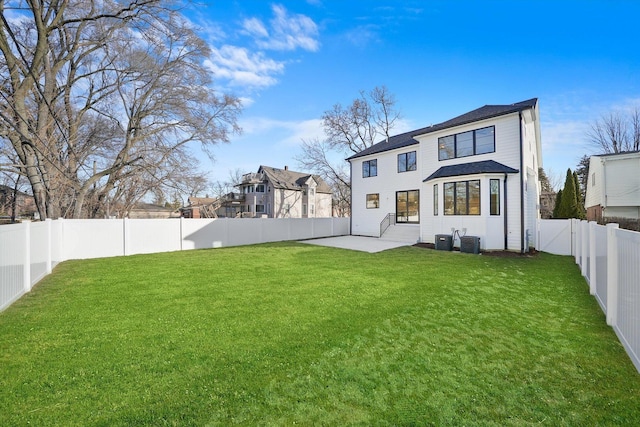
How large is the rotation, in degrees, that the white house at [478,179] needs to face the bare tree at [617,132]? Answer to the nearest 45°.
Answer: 0° — it already faces it

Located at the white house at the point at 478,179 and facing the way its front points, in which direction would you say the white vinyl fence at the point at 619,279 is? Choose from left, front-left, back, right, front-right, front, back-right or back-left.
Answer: back-right

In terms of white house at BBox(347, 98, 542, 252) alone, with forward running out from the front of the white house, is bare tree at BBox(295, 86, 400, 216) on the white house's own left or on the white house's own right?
on the white house's own left

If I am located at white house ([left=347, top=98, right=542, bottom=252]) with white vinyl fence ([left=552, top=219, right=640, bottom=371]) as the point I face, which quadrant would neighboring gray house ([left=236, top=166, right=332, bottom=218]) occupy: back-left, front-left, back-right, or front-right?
back-right

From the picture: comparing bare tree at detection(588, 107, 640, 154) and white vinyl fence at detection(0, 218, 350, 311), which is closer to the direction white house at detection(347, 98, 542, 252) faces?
the bare tree

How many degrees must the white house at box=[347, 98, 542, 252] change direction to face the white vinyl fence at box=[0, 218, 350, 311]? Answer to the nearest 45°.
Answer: approximately 180°

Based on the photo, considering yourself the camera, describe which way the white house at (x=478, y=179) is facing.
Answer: facing away from the viewer and to the right of the viewer

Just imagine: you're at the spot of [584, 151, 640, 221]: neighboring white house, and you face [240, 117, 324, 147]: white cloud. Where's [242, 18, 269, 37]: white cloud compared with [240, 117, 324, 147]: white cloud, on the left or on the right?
left

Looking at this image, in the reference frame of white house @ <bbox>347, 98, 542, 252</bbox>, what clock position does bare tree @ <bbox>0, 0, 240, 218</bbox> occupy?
The bare tree is roughly at 7 o'clock from the white house.

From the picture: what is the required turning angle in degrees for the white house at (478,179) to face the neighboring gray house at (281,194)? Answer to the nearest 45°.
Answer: approximately 90° to its left
